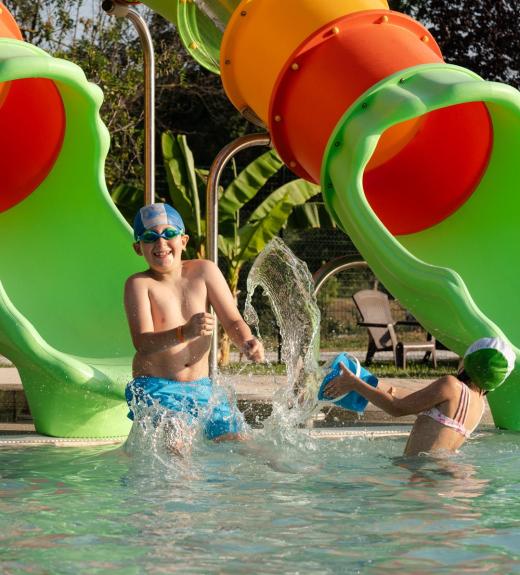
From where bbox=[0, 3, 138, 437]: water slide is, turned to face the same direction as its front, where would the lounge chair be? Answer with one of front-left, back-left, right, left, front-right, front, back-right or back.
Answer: left

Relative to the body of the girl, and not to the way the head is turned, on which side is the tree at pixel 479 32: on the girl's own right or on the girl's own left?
on the girl's own right

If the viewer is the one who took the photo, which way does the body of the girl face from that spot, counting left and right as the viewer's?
facing away from the viewer and to the left of the viewer

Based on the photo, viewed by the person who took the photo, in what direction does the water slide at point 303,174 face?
facing the viewer and to the right of the viewer

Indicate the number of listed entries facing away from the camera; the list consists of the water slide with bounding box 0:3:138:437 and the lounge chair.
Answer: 0

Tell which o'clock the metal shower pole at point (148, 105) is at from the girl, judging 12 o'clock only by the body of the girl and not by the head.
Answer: The metal shower pole is roughly at 12 o'clock from the girl.

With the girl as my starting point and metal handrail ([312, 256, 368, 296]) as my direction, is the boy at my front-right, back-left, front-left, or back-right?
front-left

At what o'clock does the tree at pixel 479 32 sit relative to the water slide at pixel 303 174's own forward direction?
The tree is roughly at 8 o'clock from the water slide.

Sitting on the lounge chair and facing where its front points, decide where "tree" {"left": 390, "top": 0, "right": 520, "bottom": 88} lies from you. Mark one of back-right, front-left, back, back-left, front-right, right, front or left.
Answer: back-left
